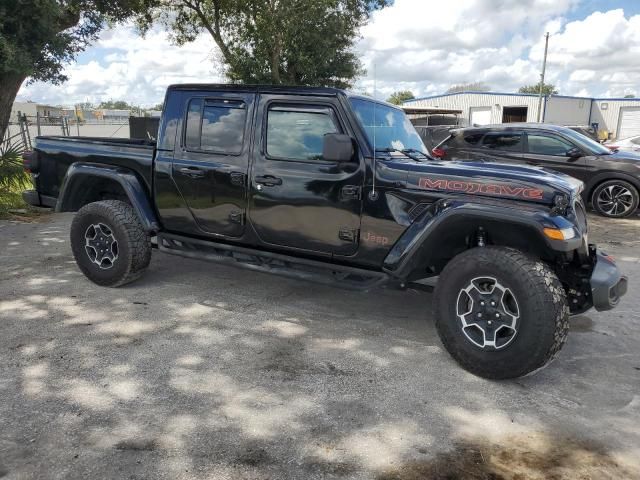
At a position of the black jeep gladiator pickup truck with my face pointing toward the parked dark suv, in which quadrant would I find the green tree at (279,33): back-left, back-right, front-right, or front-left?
front-left

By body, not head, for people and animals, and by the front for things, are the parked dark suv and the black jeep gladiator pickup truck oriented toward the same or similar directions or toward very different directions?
same or similar directions

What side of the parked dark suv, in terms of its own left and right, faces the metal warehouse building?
left

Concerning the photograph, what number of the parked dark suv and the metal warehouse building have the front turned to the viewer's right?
1

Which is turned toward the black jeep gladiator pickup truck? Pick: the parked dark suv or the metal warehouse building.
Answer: the metal warehouse building

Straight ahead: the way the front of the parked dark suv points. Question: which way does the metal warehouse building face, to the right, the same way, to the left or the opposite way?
to the right

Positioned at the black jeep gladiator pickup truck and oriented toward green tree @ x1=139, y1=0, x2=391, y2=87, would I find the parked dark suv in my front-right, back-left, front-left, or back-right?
front-right

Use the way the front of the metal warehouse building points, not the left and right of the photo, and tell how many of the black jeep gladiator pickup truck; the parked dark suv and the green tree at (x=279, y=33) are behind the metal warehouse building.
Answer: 0

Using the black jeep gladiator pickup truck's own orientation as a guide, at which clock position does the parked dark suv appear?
The parked dark suv is roughly at 9 o'clock from the black jeep gladiator pickup truck.

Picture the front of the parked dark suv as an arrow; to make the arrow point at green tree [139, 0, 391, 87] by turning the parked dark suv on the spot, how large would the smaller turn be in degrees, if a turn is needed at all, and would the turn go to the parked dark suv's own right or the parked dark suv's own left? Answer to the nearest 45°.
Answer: approximately 135° to the parked dark suv's own left

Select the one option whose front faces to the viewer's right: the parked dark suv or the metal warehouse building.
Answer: the parked dark suv

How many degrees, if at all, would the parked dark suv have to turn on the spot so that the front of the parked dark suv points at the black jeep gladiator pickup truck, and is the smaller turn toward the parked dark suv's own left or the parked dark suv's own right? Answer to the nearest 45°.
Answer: approximately 90° to the parked dark suv's own right

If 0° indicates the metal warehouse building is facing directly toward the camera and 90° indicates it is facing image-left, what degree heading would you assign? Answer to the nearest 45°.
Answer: approximately 0°

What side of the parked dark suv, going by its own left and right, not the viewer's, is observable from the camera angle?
right

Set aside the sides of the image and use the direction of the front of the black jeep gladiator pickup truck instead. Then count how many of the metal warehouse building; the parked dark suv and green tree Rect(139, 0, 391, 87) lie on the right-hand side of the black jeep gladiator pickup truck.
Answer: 0

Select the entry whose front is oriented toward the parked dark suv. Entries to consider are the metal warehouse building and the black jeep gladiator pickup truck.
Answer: the metal warehouse building

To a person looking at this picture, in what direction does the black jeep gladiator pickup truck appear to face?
facing the viewer and to the right of the viewer

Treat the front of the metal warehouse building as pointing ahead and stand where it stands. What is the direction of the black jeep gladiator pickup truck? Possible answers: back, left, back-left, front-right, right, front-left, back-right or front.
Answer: front
